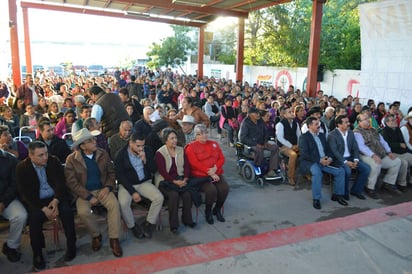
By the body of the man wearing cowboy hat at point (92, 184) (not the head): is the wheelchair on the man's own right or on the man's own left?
on the man's own left

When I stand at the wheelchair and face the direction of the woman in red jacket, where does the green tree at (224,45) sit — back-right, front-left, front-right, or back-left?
back-right

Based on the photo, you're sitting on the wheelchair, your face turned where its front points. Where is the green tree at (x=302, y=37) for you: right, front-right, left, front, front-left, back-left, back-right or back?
back-left

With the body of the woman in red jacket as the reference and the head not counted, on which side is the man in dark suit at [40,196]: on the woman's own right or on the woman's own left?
on the woman's own right

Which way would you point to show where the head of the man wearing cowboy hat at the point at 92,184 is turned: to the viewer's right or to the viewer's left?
to the viewer's right

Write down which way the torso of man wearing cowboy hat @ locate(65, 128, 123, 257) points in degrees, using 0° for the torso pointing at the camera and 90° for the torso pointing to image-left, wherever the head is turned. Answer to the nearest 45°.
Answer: approximately 315°

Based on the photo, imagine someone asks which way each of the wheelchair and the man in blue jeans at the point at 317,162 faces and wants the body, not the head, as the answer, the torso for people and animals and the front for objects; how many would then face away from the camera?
0

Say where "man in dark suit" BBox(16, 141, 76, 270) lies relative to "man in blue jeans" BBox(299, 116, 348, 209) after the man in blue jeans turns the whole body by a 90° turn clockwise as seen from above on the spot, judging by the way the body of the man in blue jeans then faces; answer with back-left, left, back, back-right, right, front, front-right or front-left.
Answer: front

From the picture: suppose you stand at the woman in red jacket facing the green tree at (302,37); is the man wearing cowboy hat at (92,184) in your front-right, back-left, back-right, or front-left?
back-left

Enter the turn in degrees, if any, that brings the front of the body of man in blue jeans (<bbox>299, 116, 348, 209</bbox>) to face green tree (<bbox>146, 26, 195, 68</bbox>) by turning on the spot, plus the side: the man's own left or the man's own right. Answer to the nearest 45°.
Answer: approximately 180°

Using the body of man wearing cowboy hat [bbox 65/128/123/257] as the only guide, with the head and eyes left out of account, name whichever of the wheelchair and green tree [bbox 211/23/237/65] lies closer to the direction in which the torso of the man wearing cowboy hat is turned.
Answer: the wheelchair

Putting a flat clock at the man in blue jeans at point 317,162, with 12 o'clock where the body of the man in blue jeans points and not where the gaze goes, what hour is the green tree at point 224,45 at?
The green tree is roughly at 7 o'clock from the man in blue jeans.

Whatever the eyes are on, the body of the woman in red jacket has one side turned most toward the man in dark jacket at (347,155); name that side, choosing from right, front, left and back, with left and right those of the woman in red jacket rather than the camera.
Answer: left

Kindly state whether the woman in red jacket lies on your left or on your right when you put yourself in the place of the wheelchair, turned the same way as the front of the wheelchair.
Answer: on your right

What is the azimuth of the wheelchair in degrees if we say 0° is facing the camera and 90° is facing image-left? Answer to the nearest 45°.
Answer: approximately 315°

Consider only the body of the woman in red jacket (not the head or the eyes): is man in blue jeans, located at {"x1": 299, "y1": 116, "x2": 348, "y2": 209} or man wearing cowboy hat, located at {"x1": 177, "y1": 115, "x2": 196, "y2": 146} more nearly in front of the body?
the man in blue jeans
